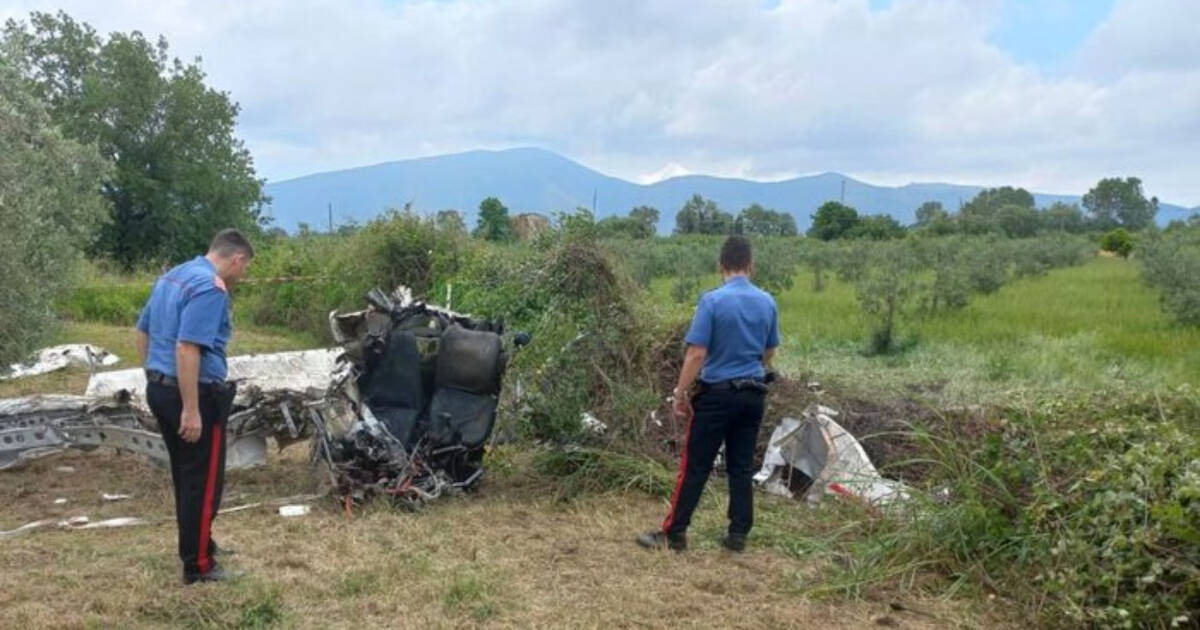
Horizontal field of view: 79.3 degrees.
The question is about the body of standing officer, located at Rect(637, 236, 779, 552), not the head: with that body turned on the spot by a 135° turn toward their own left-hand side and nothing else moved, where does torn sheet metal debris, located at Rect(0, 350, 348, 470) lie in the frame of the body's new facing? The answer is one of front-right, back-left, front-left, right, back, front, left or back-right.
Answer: front-right

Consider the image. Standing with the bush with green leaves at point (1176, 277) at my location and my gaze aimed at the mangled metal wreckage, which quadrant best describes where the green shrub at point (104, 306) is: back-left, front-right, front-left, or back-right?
front-right

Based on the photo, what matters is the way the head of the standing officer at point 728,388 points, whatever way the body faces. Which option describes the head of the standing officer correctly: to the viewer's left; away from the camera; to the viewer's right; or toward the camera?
away from the camera

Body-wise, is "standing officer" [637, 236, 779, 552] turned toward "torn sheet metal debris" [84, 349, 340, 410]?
no

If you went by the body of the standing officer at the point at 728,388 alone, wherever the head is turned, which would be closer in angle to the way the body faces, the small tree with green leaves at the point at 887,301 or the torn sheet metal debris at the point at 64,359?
the small tree with green leaves

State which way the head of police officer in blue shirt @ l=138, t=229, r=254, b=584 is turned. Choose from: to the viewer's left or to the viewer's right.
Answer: to the viewer's right

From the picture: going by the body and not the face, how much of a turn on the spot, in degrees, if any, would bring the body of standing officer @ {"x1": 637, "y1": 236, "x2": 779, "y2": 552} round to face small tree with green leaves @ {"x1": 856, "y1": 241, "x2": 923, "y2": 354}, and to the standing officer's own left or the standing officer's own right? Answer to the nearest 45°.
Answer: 0° — they already face it

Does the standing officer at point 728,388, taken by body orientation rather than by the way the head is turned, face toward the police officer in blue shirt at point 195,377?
no

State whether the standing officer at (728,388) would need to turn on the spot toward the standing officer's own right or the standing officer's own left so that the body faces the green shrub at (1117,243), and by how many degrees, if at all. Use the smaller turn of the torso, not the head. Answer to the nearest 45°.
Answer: approximately 45° to the standing officer's own right

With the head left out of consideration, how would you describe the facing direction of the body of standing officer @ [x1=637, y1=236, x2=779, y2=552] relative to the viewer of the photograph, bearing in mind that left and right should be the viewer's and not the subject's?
facing away from the viewer

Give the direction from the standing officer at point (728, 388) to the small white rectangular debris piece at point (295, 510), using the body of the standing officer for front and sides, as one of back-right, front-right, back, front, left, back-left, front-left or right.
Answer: left
